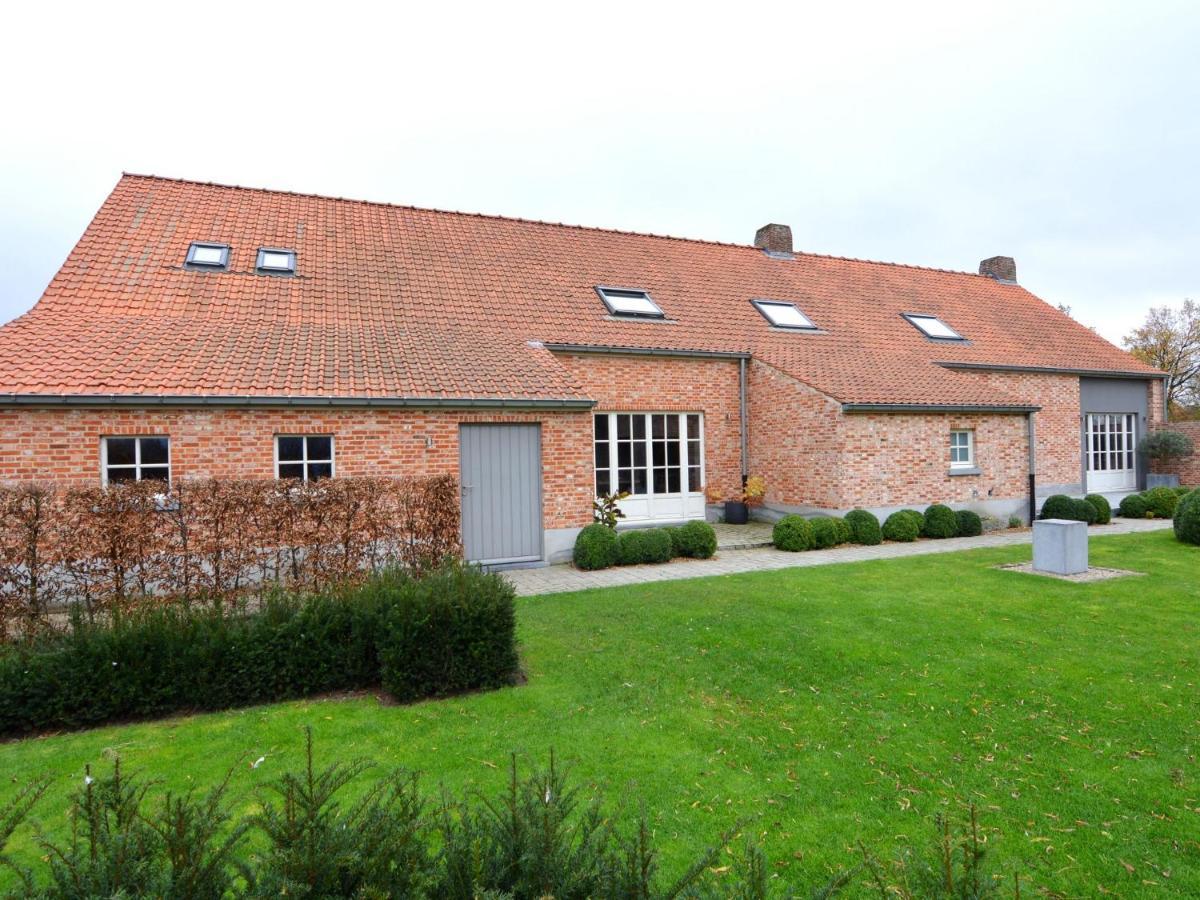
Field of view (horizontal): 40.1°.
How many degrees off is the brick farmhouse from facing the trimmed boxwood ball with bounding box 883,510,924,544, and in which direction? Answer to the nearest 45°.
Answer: approximately 90° to its left

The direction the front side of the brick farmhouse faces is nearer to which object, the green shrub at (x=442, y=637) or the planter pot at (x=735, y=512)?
the green shrub

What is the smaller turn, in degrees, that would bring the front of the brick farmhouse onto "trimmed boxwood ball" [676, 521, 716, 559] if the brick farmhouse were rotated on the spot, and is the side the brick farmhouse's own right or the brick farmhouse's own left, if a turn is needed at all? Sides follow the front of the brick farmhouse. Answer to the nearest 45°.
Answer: approximately 45° to the brick farmhouse's own left

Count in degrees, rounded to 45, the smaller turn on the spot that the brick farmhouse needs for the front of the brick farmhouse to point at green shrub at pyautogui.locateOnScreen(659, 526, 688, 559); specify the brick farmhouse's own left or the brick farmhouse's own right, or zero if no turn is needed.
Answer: approximately 45° to the brick farmhouse's own left

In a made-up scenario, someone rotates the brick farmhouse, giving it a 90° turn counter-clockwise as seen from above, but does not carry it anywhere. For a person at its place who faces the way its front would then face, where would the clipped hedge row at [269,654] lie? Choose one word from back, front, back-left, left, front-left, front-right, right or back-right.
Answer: right

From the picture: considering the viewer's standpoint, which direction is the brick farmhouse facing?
facing the viewer

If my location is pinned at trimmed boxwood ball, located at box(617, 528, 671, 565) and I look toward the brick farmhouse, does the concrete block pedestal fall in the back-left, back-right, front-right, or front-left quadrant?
back-right

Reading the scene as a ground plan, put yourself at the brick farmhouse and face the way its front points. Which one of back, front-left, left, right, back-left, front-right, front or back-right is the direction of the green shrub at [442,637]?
front

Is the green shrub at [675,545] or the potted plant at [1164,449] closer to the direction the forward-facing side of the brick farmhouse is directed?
the green shrub
